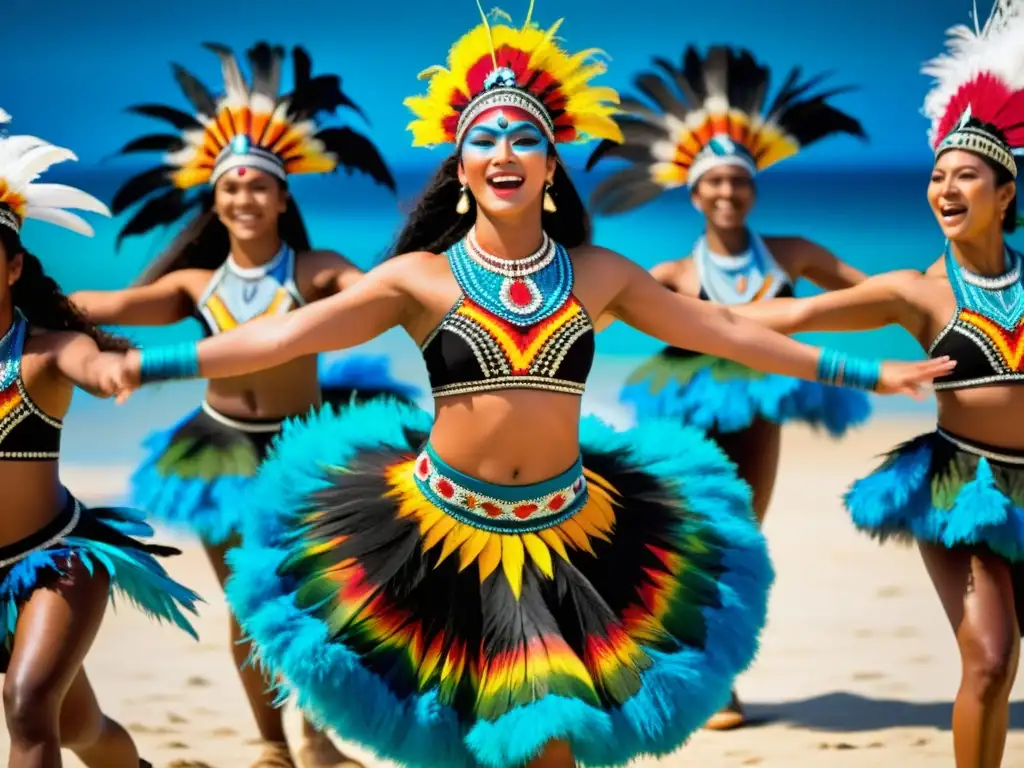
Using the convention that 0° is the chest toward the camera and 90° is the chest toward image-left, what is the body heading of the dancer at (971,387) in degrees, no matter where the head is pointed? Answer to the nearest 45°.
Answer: approximately 0°

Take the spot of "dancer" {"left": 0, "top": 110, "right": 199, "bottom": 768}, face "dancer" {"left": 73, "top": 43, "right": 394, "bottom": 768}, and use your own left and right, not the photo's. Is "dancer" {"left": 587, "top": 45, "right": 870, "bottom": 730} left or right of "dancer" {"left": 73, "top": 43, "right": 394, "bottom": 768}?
right

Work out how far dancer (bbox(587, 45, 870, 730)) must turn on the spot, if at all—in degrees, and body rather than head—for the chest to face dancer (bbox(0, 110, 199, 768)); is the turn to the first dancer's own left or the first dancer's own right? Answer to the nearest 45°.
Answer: approximately 45° to the first dancer's own right

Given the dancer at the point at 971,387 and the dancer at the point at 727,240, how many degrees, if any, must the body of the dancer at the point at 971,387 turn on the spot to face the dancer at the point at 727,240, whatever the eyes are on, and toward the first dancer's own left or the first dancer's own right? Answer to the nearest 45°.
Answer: approximately 135° to the first dancer's own right

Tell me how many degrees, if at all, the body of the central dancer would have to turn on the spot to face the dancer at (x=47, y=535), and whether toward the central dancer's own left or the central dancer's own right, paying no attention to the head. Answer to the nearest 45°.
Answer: approximately 90° to the central dancer's own right

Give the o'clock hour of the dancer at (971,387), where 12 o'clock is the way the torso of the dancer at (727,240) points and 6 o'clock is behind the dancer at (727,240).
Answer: the dancer at (971,387) is roughly at 11 o'clock from the dancer at (727,240).

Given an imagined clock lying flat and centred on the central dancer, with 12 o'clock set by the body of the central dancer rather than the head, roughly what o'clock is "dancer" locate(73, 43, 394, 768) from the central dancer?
The dancer is roughly at 5 o'clock from the central dancer.
